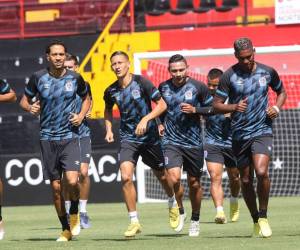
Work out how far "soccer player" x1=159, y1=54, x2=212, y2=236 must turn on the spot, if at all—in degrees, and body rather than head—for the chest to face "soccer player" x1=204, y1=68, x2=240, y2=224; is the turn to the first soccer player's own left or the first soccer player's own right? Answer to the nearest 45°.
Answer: approximately 180°

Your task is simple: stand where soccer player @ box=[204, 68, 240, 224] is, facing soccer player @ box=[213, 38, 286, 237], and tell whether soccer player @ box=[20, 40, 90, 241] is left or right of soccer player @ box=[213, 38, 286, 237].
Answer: right

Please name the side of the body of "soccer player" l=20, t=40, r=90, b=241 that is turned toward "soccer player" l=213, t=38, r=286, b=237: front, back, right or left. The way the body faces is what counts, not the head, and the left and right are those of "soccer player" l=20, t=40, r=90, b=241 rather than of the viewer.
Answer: left

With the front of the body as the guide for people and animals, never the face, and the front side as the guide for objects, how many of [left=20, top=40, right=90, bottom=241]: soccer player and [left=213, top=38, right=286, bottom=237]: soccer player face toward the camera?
2

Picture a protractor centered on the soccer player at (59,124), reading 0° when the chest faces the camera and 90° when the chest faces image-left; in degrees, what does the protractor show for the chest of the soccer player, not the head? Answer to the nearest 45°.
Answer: approximately 0°

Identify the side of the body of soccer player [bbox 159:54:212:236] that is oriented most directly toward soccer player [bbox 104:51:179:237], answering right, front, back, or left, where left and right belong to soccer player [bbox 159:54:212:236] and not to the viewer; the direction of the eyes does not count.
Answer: right

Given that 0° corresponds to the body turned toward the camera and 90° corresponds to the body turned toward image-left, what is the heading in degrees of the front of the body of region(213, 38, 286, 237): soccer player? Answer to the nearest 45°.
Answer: approximately 0°
